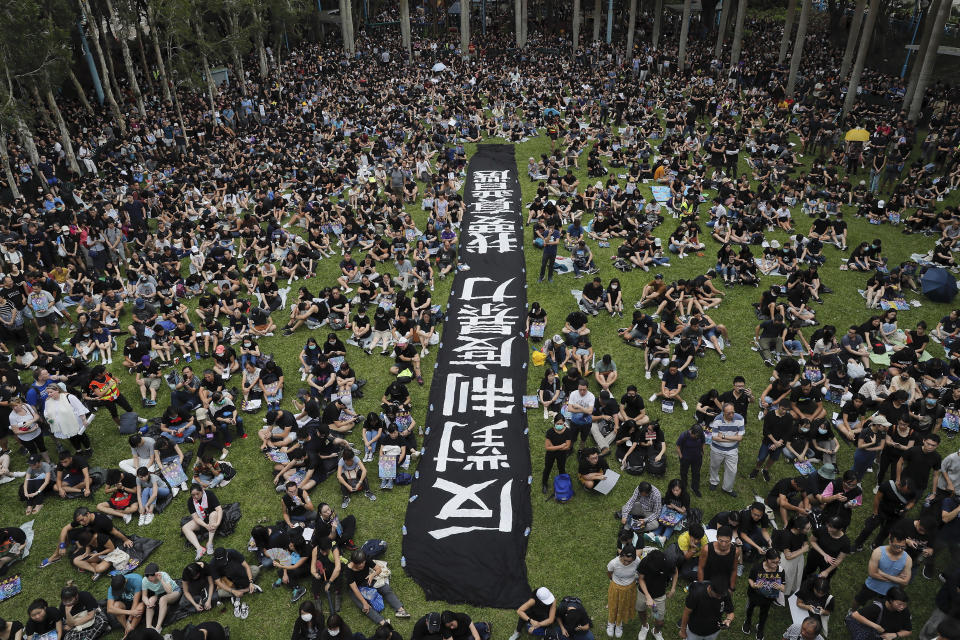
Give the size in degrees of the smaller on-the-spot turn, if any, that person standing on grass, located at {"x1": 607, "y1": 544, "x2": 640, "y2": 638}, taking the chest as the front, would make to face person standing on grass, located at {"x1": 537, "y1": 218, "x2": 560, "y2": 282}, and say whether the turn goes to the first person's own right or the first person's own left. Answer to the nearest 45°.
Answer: approximately 180°

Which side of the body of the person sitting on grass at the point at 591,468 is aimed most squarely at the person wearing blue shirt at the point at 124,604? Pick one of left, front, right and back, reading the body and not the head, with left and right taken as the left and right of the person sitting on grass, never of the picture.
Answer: right

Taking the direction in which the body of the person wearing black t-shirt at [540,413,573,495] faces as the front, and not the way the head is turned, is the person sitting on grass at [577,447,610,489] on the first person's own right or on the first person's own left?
on the first person's own left

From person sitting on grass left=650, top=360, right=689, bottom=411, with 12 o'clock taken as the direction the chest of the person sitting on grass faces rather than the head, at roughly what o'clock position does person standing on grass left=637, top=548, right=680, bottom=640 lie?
The person standing on grass is roughly at 12 o'clock from the person sitting on grass.
